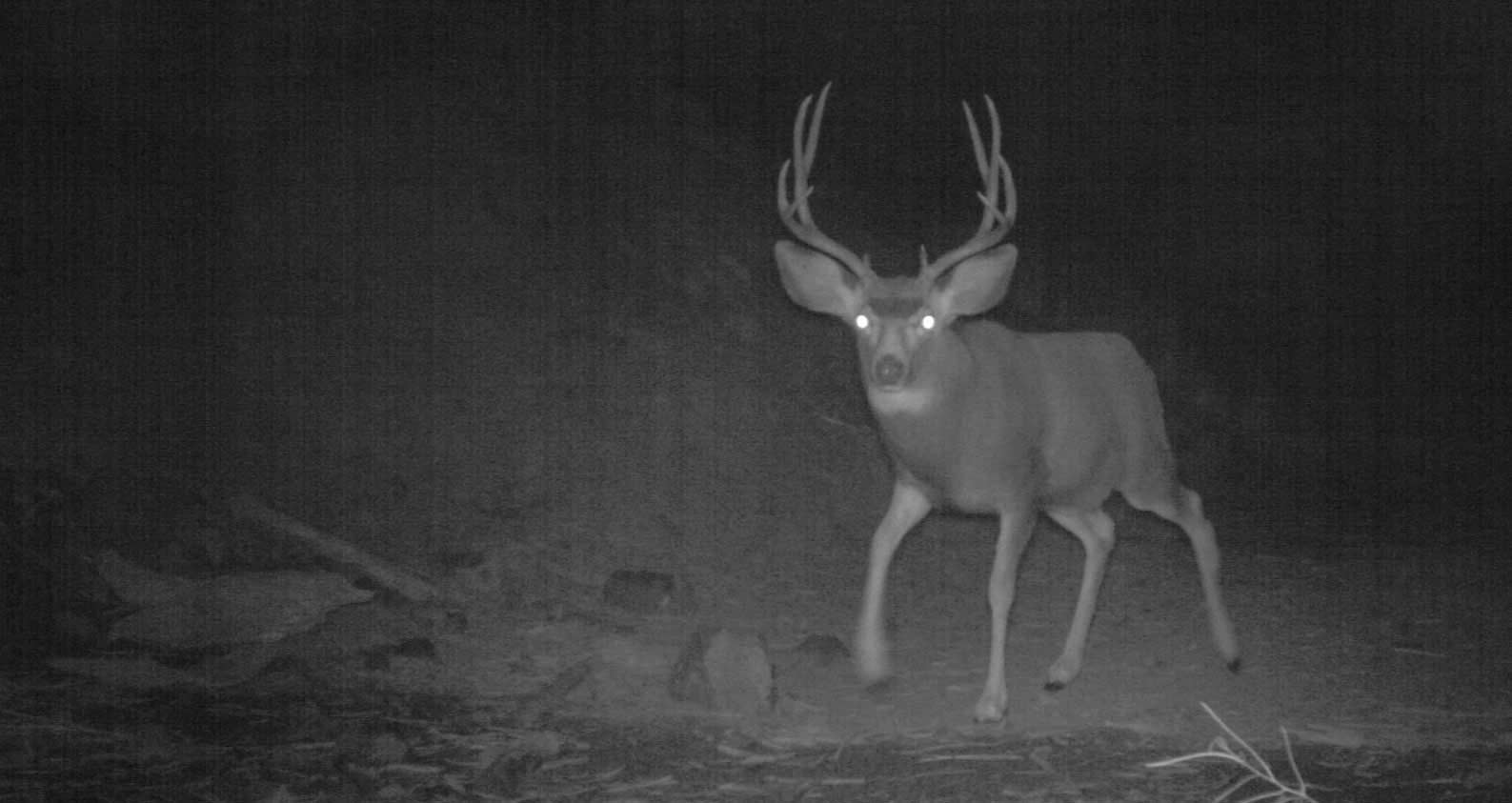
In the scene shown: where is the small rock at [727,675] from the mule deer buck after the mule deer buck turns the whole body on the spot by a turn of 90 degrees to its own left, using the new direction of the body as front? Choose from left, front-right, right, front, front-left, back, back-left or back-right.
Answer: right

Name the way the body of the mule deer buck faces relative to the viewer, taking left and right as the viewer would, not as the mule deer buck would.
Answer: facing the viewer and to the left of the viewer
